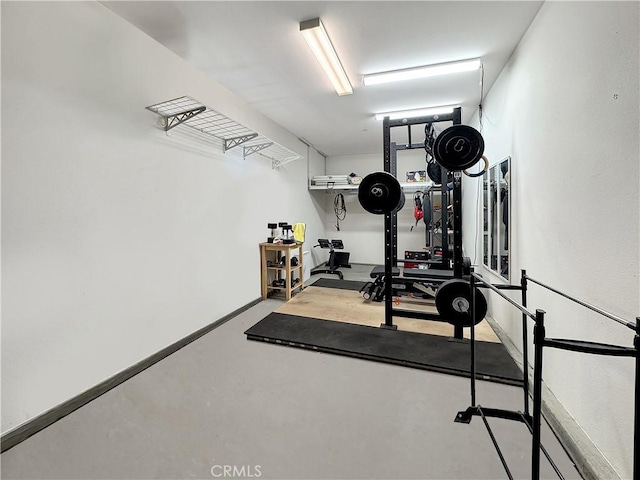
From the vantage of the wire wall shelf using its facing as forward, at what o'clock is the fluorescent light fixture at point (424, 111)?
The fluorescent light fixture is roughly at 10 o'clock from the wire wall shelf.

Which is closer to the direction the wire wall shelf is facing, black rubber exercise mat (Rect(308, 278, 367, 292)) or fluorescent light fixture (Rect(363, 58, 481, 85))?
the fluorescent light fixture

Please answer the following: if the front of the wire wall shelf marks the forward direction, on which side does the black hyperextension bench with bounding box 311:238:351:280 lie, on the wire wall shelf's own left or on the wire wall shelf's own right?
on the wire wall shelf's own left

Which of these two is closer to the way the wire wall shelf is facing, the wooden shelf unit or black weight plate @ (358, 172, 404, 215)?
the black weight plate

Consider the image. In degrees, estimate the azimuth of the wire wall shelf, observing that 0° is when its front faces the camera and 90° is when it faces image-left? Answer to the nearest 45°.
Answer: approximately 315°

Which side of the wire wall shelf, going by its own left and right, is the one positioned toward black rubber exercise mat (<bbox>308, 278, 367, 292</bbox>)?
left

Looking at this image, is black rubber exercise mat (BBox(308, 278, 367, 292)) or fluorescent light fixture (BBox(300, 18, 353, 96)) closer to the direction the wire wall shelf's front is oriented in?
the fluorescent light fixture

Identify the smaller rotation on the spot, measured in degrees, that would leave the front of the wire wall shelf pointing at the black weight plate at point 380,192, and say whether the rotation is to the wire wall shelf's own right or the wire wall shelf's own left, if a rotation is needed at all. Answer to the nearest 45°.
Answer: approximately 45° to the wire wall shelf's own left
